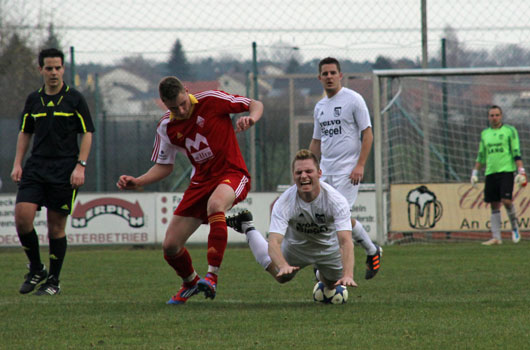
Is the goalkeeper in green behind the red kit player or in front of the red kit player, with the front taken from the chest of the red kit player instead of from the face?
behind

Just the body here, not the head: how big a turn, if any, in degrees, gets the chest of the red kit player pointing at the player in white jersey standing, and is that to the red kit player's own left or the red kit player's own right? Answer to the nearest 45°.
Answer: approximately 180°

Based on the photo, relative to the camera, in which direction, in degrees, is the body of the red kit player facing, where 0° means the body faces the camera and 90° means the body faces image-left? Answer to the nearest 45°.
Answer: approximately 45°

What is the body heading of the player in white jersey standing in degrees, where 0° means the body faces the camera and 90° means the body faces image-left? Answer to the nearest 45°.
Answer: approximately 45°

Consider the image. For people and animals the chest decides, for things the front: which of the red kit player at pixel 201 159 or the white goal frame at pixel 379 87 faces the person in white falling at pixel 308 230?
the white goal frame

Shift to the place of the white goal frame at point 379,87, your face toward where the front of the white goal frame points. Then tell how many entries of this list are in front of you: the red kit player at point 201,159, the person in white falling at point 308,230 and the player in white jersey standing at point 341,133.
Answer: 3

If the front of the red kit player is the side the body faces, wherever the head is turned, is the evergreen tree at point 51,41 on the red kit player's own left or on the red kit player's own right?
on the red kit player's own right

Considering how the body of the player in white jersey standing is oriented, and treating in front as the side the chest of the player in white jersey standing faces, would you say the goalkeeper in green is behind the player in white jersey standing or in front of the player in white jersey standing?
behind
